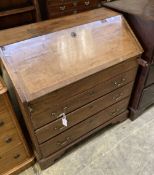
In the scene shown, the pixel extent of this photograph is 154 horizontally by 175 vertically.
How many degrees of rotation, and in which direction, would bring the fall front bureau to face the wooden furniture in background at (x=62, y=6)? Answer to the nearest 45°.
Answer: approximately 135° to its left

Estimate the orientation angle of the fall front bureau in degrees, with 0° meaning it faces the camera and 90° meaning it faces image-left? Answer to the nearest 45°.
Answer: approximately 315°

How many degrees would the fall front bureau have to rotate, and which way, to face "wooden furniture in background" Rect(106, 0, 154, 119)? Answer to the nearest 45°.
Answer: approximately 90° to its left

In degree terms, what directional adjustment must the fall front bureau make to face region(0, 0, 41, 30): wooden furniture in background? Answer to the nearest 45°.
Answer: approximately 180°

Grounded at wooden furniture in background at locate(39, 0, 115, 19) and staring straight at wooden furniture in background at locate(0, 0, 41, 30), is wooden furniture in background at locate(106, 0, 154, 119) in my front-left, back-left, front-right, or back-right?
back-left

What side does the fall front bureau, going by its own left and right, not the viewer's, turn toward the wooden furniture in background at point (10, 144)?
right
